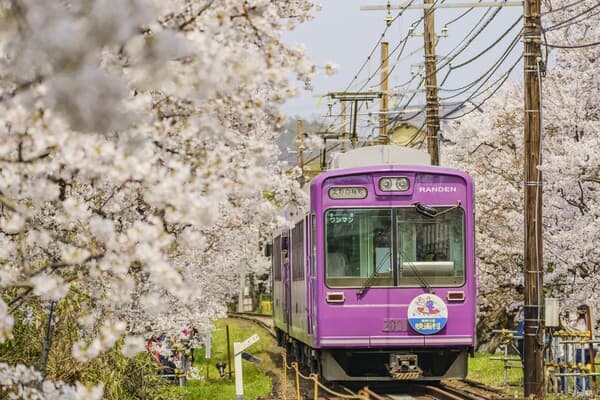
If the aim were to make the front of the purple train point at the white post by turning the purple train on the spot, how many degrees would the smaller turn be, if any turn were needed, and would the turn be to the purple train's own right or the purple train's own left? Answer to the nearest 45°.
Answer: approximately 45° to the purple train's own right

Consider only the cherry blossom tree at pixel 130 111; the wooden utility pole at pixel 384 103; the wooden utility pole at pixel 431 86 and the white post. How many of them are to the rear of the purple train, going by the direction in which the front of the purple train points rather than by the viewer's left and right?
2

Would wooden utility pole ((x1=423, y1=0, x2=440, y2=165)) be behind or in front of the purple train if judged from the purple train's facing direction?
behind

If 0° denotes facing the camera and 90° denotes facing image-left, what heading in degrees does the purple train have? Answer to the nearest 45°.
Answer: approximately 0°

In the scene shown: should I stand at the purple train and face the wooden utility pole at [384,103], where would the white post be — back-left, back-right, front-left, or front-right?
back-left

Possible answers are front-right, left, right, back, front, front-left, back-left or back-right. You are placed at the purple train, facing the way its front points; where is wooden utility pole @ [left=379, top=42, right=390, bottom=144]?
back
